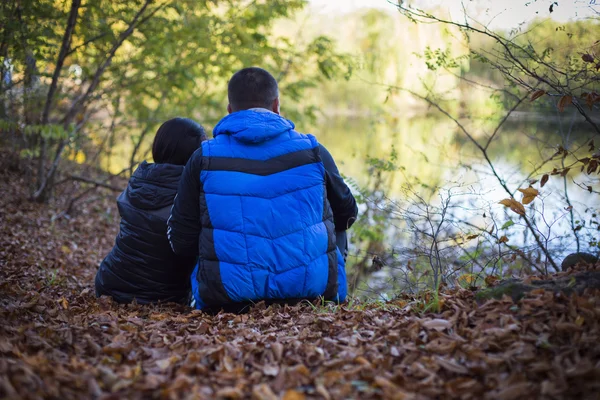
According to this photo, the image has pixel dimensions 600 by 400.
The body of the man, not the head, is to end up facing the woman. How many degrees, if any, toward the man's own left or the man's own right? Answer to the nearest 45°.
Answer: approximately 45° to the man's own left

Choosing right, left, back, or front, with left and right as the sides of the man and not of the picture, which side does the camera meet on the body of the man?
back

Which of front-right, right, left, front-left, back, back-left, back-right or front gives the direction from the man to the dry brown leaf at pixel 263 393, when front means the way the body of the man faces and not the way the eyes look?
back

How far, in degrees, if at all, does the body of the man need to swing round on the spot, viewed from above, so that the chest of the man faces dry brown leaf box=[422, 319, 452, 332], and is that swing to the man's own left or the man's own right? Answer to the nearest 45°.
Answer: approximately 135° to the man's own right

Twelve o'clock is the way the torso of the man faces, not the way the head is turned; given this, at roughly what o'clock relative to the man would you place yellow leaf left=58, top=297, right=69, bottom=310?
The yellow leaf is roughly at 10 o'clock from the man.

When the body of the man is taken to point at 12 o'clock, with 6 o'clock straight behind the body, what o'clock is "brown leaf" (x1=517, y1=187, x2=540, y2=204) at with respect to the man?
The brown leaf is roughly at 3 o'clock from the man.

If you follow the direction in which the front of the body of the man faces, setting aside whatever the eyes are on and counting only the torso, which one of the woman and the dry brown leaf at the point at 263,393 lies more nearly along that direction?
the woman

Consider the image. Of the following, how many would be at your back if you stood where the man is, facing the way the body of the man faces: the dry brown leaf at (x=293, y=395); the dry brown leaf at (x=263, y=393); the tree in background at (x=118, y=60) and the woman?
2

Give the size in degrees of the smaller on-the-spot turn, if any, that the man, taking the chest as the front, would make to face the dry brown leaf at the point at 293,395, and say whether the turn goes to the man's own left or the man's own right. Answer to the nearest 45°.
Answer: approximately 180°

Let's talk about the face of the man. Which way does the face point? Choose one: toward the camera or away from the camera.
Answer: away from the camera
